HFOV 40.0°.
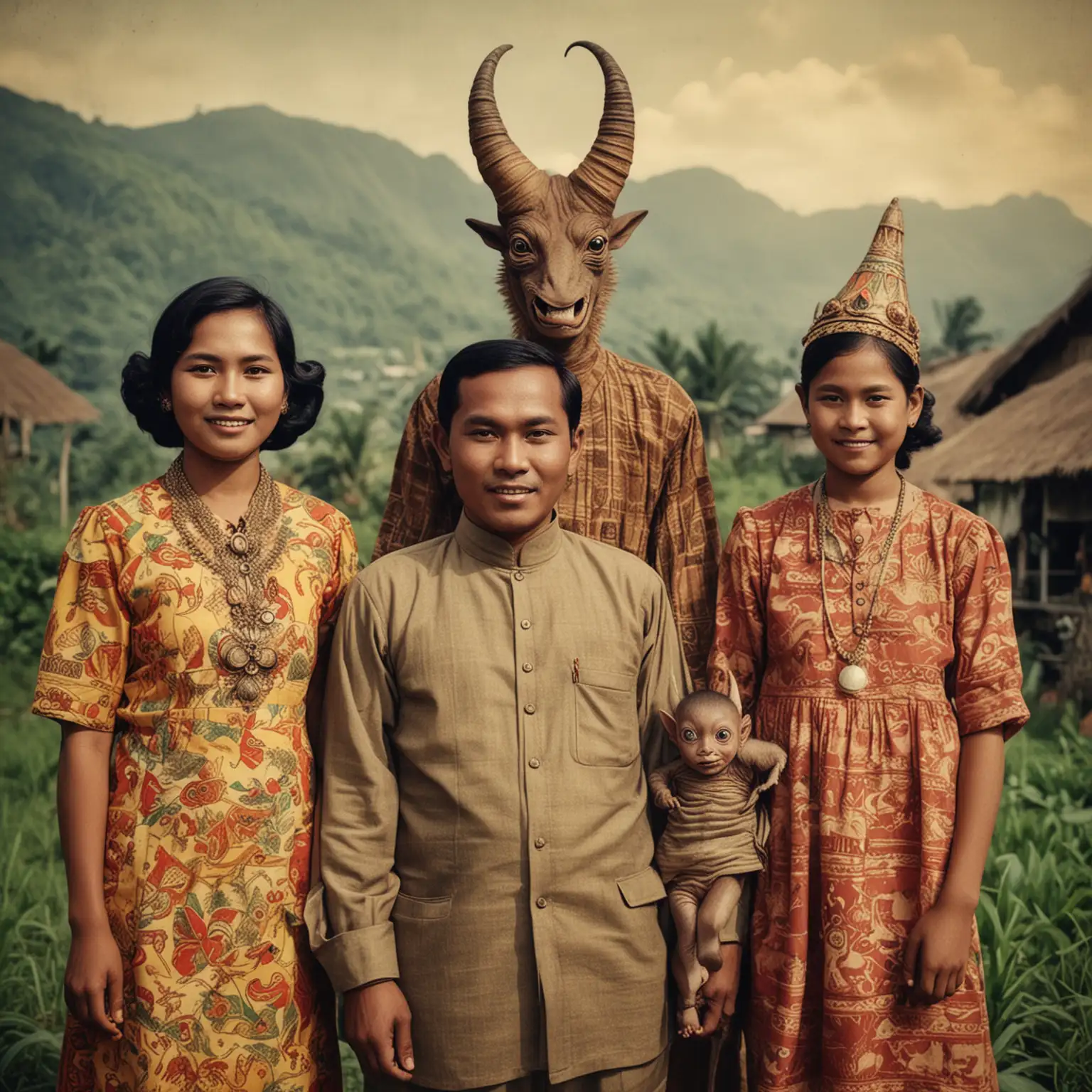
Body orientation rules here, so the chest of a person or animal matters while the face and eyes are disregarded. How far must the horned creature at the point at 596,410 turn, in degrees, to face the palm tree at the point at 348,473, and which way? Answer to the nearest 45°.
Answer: approximately 180°

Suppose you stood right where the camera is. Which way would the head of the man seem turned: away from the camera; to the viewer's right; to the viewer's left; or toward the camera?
toward the camera

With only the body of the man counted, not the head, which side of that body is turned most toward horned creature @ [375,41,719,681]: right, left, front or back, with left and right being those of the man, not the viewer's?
back

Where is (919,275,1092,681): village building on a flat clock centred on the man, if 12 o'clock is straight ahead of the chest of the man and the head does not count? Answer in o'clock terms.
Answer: The village building is roughly at 7 o'clock from the man.

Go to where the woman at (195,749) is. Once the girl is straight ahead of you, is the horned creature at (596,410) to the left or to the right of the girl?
left

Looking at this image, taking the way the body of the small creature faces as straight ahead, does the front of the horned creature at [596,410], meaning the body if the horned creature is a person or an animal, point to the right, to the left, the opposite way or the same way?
the same way

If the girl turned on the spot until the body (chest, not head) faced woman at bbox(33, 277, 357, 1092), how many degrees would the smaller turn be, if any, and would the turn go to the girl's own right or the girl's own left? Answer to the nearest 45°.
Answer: approximately 90° to the girl's own right

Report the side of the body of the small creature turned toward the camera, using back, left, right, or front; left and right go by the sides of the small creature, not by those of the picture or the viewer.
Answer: front

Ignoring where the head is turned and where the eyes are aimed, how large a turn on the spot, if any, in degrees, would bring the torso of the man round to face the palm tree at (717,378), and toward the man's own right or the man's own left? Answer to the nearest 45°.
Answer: approximately 180°

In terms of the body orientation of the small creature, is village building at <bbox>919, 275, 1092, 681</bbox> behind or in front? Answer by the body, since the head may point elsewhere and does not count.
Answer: behind

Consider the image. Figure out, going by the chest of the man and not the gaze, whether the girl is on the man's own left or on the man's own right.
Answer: on the man's own left

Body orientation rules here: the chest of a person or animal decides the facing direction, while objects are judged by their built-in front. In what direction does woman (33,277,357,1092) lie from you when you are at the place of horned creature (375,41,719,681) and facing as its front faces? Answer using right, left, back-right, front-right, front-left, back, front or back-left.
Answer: front-right

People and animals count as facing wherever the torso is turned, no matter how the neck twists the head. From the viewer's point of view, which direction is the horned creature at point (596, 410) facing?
toward the camera
